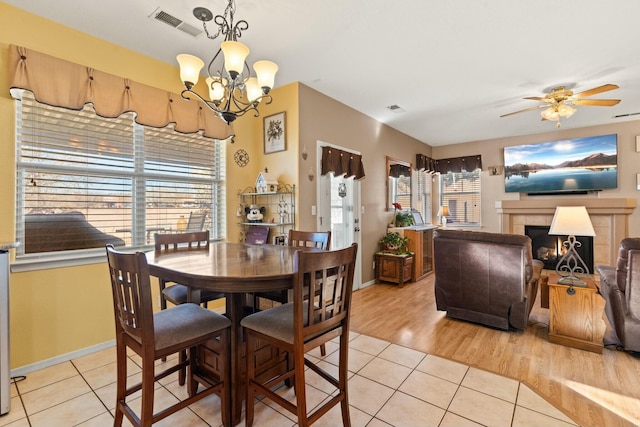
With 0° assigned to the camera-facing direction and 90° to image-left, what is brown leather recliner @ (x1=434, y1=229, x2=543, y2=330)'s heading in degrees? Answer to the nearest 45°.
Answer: approximately 225°

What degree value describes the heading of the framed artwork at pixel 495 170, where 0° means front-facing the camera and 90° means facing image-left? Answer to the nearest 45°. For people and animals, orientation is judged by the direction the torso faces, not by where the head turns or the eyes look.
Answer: approximately 0°

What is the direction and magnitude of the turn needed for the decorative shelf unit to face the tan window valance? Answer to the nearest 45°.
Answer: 0° — it already faces it

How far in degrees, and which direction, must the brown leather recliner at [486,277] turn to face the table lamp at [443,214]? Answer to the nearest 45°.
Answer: approximately 45° to its left

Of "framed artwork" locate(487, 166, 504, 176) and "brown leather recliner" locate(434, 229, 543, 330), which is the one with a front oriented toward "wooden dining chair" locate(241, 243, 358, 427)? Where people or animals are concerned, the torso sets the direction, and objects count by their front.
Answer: the framed artwork

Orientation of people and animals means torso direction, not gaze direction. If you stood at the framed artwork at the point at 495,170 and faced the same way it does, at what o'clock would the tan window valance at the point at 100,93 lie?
The tan window valance is roughly at 1 o'clock from the framed artwork.

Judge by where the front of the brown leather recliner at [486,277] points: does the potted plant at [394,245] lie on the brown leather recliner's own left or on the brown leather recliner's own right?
on the brown leather recliner's own left

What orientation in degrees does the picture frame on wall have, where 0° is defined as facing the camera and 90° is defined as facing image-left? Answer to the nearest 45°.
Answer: approximately 45°

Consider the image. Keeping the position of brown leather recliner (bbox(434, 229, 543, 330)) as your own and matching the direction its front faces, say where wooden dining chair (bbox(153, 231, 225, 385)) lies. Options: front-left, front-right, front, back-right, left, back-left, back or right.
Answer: back
